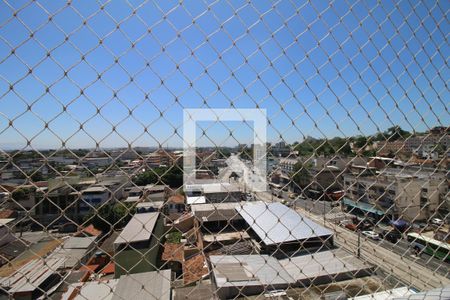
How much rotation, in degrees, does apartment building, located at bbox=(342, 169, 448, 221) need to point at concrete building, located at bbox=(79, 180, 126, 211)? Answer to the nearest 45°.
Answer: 0° — it already faces it

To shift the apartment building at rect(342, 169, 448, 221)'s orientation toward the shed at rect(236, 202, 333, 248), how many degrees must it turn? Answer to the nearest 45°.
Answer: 0° — it already faces it

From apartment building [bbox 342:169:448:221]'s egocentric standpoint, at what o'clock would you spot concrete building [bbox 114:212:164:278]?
The concrete building is roughly at 12 o'clock from the apartment building.

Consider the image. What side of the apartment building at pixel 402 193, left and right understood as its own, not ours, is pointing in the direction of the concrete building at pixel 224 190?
front

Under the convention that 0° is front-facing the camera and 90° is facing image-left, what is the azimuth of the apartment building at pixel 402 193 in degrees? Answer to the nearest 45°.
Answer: approximately 45°
